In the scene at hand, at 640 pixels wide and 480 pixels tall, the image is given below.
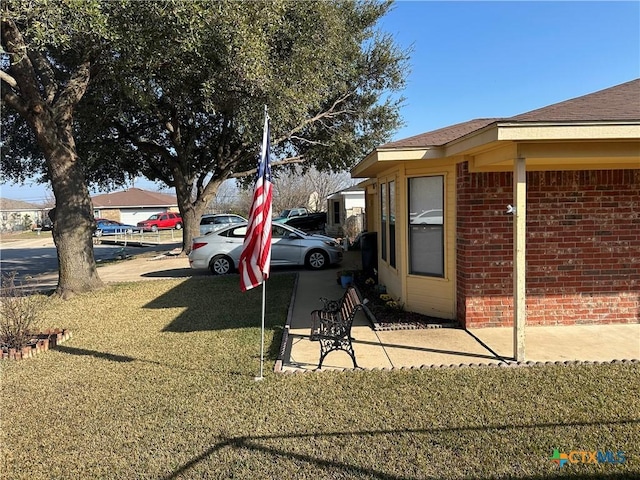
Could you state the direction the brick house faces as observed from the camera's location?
facing to the left of the viewer

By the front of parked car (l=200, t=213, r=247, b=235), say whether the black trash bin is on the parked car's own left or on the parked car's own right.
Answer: on the parked car's own right

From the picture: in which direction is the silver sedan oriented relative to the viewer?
to the viewer's right

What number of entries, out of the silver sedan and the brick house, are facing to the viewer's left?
1

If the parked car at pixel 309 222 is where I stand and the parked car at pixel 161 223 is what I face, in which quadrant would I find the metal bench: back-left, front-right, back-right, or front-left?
back-left

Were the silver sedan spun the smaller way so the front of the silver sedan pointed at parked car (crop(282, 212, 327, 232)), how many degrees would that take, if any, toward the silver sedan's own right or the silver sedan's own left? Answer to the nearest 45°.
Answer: approximately 90° to the silver sedan's own left

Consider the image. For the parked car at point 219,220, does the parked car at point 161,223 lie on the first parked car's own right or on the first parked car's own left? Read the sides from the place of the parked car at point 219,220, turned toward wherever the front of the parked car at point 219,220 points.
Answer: on the first parked car's own left

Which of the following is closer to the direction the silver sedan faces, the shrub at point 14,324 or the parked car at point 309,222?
the parked car

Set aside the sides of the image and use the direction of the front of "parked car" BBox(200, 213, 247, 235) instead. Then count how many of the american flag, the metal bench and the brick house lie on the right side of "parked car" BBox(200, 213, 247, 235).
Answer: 3

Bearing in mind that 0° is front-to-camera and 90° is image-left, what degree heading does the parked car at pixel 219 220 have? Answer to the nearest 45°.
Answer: approximately 270°

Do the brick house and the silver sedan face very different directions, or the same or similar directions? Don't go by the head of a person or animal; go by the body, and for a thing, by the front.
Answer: very different directions
